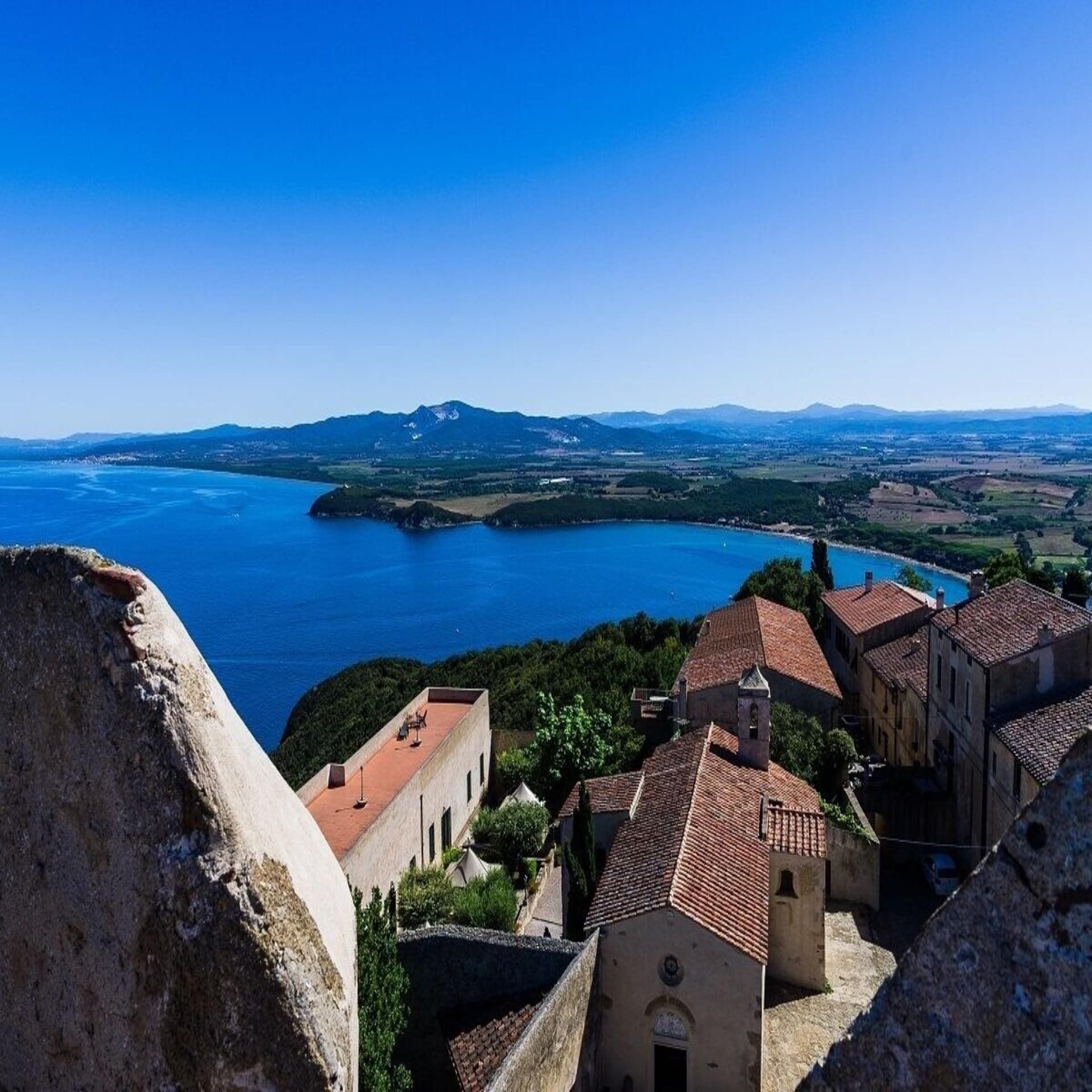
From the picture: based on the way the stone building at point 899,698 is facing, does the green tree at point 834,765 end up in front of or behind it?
in front

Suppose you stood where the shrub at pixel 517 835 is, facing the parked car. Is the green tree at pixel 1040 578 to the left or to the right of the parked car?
left

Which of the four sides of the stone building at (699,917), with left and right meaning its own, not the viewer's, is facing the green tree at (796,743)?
back

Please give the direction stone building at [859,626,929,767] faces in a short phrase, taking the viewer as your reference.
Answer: facing the viewer and to the left of the viewer

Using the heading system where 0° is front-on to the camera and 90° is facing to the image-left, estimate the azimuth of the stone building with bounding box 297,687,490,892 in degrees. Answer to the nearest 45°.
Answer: approximately 315°

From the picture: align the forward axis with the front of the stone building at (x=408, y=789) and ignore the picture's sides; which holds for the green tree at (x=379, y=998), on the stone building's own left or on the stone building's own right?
on the stone building's own right

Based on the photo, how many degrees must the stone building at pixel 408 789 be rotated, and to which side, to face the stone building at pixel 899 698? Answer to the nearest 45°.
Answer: approximately 45° to its left

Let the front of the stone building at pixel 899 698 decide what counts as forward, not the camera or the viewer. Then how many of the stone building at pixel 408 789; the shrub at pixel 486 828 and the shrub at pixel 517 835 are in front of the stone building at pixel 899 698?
3

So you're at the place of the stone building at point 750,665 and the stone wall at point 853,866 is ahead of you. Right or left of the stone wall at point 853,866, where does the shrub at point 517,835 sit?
right

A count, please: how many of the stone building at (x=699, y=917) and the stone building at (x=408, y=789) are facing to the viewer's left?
0

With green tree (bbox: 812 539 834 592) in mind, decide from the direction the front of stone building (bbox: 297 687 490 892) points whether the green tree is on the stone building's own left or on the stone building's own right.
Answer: on the stone building's own left

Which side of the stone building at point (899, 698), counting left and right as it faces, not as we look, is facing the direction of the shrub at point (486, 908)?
front

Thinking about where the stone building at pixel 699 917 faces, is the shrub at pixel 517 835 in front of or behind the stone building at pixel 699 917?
behind

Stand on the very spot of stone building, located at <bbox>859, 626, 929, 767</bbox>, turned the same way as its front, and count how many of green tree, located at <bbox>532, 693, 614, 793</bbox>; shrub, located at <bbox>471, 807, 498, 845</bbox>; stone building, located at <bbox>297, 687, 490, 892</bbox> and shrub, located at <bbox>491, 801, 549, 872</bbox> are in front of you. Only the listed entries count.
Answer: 4

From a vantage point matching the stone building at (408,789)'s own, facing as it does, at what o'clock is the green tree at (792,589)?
The green tree is roughly at 9 o'clock from the stone building.

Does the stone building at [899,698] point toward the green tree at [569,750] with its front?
yes

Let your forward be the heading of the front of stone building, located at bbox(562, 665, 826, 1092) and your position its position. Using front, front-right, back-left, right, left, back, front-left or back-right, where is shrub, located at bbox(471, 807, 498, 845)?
back-right

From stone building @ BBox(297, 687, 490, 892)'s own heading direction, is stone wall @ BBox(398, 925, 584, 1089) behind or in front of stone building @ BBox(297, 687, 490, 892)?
in front

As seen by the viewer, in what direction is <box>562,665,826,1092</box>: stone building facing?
toward the camera
